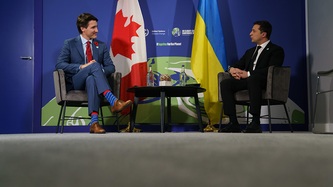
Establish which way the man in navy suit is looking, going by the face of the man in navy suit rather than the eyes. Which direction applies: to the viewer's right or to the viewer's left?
to the viewer's right

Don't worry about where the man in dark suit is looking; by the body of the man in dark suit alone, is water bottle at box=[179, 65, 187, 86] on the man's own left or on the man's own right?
on the man's own right

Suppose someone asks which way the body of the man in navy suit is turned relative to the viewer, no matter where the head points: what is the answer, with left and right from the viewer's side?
facing the viewer and to the right of the viewer

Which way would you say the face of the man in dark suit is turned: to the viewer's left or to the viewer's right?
to the viewer's left

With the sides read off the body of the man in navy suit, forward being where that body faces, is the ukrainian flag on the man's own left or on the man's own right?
on the man's own left

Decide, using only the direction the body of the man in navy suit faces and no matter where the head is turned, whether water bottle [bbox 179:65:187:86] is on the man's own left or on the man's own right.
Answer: on the man's own left

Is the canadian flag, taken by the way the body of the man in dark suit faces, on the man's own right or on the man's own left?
on the man's own right

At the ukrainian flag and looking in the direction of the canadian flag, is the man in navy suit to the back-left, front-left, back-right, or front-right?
front-left

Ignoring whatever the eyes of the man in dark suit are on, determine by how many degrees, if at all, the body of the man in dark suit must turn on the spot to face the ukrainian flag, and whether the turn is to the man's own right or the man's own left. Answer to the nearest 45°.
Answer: approximately 90° to the man's own right

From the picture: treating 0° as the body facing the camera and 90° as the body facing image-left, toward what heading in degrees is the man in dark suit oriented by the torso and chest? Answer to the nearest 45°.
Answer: approximately 45°

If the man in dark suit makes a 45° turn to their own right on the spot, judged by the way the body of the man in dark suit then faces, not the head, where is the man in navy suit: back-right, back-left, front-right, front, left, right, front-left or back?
front
